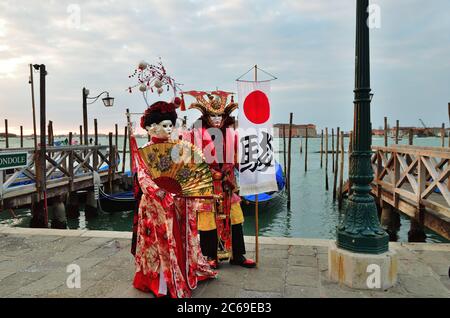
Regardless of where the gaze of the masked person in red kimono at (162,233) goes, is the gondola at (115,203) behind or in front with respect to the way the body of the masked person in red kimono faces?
behind

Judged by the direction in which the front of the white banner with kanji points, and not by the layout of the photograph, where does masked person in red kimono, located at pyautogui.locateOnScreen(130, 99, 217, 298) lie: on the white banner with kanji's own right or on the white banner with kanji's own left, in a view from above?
on the white banner with kanji's own right

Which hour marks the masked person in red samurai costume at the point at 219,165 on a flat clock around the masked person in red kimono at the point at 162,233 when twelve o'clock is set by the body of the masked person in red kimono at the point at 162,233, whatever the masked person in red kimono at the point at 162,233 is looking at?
the masked person in red samurai costume at the point at 219,165 is roughly at 9 o'clock from the masked person in red kimono at the point at 162,233.

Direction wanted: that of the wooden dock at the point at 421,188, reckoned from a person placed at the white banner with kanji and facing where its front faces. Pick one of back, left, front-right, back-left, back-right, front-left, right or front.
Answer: back-left

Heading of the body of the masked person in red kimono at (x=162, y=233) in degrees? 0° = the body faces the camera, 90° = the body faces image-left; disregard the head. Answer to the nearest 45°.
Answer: approximately 315°

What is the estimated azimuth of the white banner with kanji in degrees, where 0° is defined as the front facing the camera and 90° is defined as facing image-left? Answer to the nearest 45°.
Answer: approximately 0°

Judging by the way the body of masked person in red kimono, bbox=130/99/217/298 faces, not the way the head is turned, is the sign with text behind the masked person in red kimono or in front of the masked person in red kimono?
behind

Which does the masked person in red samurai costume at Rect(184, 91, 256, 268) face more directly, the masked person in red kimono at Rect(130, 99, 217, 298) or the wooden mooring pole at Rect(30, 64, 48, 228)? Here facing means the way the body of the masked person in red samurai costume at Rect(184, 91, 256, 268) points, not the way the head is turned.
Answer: the masked person in red kimono

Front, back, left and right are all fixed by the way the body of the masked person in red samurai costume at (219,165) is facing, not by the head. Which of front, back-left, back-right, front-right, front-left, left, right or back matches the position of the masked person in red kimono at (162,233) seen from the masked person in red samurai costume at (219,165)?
front-right

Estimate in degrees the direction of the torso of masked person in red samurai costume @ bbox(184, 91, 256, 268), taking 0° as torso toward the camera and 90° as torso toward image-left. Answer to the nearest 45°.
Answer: approximately 0°

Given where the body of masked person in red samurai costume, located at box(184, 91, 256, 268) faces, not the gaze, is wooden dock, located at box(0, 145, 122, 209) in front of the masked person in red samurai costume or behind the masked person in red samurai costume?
behind

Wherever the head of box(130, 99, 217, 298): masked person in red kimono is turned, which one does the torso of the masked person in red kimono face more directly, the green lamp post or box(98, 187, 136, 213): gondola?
the green lamp post
